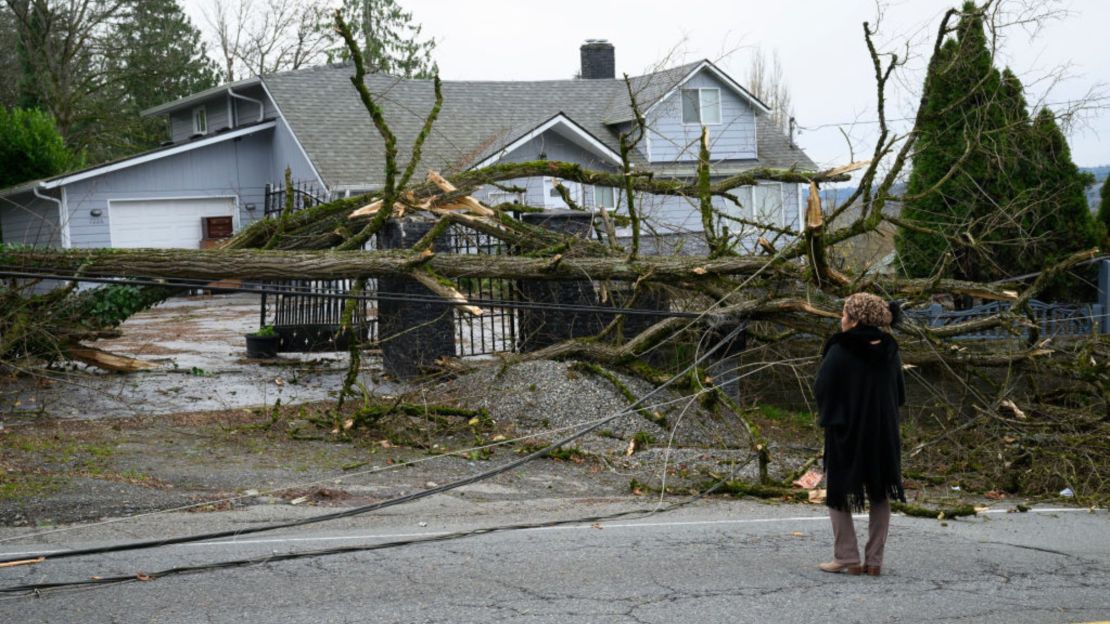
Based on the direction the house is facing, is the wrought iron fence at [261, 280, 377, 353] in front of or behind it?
in front

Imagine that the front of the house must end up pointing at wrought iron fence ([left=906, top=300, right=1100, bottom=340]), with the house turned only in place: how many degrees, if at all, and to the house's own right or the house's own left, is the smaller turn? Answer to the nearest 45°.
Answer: approximately 45° to the house's own left

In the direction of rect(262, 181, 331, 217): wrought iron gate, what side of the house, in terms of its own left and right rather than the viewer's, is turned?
front

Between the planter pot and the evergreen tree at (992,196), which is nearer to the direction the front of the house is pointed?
the planter pot

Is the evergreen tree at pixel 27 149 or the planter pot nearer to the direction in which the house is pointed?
the planter pot

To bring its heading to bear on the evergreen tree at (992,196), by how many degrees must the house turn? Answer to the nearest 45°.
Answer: approximately 45° to its left

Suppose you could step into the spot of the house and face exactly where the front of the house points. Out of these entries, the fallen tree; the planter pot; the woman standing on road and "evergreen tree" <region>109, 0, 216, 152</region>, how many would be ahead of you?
3

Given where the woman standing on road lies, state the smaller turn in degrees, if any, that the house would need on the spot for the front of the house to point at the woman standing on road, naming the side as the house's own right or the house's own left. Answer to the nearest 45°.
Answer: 0° — it already faces them

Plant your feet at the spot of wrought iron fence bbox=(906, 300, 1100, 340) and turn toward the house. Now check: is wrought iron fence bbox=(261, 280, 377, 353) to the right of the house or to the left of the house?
left

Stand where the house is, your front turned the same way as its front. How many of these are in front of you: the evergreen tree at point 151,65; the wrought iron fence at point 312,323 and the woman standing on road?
2

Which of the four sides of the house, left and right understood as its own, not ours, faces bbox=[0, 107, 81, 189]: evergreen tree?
right

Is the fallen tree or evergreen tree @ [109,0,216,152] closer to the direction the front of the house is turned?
the fallen tree

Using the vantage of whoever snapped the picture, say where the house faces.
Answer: facing the viewer
